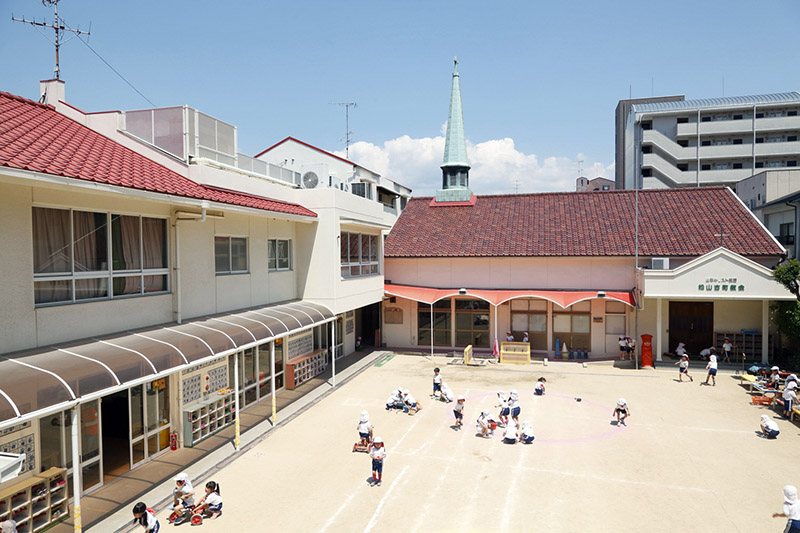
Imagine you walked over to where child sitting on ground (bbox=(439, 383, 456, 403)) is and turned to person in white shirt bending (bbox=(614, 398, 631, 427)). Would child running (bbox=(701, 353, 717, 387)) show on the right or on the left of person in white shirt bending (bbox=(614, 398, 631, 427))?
left

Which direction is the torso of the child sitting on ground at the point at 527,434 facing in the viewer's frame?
to the viewer's left

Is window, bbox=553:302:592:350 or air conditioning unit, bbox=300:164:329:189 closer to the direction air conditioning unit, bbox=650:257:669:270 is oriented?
the air conditioning unit

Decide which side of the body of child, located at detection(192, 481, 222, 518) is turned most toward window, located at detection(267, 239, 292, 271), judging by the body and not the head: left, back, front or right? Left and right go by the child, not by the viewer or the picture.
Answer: right

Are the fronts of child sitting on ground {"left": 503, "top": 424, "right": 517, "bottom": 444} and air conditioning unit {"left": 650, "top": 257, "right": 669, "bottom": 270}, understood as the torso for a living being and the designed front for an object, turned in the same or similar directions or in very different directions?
very different directions

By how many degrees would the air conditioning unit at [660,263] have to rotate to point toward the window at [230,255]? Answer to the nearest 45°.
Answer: approximately 45° to its right

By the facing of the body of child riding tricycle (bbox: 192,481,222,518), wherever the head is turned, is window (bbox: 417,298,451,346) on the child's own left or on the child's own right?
on the child's own right

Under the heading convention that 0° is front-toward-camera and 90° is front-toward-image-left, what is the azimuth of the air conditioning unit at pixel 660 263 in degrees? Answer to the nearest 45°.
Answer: approximately 0°

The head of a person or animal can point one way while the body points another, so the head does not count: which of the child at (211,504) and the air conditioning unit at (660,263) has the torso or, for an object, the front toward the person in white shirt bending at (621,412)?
the air conditioning unit
